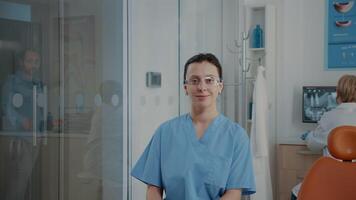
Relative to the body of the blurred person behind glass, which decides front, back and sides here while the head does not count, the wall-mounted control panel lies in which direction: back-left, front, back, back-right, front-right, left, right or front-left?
left

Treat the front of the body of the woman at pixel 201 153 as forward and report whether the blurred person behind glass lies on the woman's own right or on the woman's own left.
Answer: on the woman's own right

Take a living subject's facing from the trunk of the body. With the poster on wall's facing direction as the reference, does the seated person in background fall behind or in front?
in front

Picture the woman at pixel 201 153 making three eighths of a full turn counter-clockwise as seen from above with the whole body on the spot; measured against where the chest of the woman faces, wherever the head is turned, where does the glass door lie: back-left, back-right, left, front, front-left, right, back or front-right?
left
